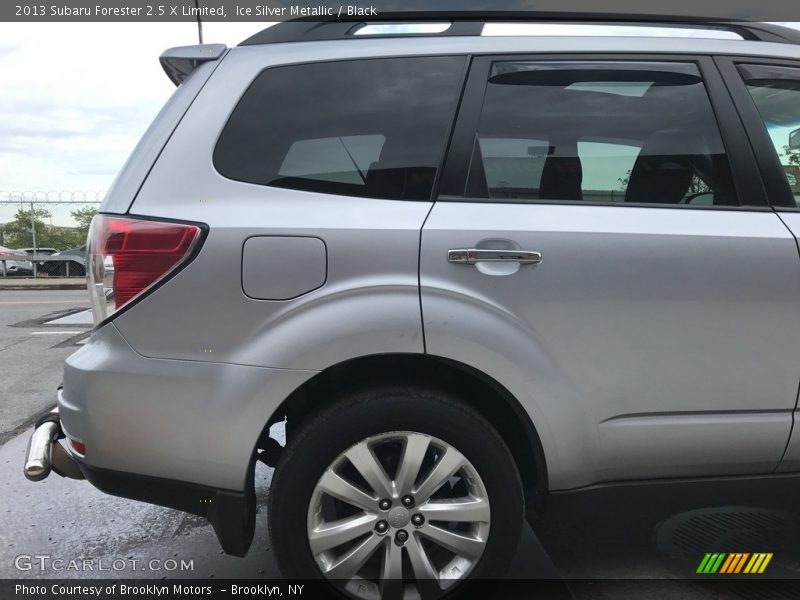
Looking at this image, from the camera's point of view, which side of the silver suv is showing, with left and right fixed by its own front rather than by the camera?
right

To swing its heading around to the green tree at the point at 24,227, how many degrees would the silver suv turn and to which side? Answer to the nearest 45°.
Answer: approximately 135° to its left

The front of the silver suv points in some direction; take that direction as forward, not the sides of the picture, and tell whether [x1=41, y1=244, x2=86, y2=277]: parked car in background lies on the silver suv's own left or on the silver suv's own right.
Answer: on the silver suv's own left

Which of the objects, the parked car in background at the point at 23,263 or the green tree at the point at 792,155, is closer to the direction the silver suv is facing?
the green tree

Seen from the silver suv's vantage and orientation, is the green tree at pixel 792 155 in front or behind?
in front

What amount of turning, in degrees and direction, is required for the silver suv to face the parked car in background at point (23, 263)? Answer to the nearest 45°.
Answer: approximately 135° to its left

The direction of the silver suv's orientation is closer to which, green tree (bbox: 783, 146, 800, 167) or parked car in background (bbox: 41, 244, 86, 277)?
the green tree
